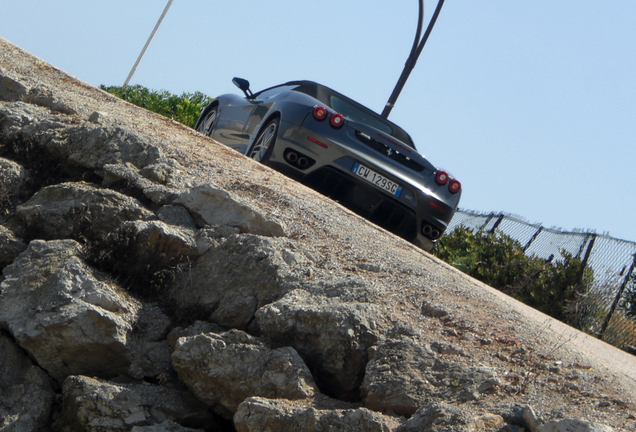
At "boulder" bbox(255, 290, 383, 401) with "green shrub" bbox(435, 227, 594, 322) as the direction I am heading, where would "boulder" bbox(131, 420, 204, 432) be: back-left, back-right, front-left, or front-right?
back-left

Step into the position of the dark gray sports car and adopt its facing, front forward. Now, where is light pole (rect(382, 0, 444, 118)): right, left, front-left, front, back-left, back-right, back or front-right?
front-right

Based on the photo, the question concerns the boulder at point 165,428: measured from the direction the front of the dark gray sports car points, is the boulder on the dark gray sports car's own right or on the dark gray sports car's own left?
on the dark gray sports car's own left

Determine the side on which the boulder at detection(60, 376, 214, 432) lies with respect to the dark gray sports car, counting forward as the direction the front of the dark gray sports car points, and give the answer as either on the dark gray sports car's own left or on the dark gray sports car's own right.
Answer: on the dark gray sports car's own left

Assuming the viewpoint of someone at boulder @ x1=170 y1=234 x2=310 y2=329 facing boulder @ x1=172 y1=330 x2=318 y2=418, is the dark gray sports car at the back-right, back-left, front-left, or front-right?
back-left

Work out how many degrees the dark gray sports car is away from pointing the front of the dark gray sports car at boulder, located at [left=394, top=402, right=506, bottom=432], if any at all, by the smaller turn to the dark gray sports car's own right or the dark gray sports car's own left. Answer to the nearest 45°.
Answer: approximately 135° to the dark gray sports car's own left

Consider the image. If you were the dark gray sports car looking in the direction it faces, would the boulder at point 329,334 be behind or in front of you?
behind

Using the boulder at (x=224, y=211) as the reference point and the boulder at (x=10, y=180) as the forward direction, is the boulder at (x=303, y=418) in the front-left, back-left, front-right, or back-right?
back-left

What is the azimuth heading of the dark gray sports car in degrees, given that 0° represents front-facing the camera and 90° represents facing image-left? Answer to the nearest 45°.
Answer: approximately 135°

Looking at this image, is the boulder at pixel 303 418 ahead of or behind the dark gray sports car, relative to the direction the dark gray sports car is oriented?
behind

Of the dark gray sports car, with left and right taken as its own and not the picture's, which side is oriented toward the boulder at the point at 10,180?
left

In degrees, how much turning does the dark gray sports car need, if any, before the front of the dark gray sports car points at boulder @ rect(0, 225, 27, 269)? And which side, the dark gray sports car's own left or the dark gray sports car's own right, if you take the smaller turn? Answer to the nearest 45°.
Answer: approximately 90° to the dark gray sports car's own left

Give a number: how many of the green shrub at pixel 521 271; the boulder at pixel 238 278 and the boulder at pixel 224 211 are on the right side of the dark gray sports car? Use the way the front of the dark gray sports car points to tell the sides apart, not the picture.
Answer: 1

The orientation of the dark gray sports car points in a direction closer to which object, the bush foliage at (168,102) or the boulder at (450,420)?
the bush foliage

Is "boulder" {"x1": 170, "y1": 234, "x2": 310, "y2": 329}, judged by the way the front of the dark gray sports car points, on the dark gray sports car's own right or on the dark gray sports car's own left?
on the dark gray sports car's own left

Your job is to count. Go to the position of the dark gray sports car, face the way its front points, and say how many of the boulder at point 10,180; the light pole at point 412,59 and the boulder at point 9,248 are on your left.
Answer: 2

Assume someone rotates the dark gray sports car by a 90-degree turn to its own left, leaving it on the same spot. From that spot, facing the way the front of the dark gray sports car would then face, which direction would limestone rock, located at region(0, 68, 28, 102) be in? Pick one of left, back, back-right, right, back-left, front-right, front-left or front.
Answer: front-right

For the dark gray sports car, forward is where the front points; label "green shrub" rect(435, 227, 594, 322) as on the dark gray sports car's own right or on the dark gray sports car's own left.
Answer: on the dark gray sports car's own right
